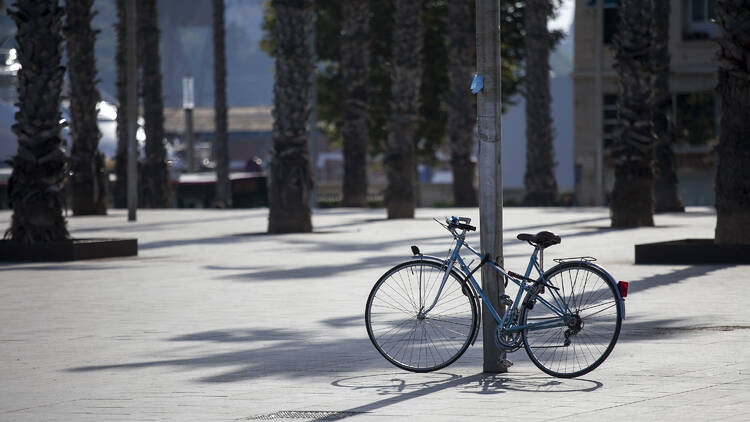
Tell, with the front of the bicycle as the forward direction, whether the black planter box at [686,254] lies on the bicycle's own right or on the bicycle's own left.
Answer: on the bicycle's own right

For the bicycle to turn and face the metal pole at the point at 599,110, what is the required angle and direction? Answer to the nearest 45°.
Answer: approximately 90° to its right

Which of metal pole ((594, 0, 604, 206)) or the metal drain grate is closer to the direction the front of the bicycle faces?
the metal drain grate

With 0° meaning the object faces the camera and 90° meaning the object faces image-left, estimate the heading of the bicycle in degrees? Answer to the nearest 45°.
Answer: approximately 90°
